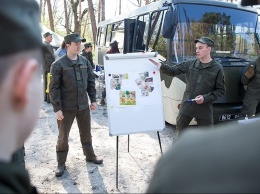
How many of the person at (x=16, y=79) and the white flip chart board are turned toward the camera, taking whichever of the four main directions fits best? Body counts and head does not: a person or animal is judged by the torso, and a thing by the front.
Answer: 1

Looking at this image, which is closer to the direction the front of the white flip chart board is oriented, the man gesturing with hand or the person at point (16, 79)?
the person

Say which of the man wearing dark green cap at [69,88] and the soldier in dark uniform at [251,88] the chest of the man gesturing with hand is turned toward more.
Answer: the man wearing dark green cap

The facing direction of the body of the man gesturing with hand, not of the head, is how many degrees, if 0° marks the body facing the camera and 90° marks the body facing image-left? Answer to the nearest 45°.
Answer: approximately 45°

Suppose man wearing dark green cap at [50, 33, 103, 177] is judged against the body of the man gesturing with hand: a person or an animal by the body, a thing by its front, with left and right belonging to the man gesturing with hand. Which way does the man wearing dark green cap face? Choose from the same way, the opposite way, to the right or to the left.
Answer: to the left

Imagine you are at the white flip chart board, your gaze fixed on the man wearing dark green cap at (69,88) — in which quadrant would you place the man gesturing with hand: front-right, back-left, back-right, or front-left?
back-right

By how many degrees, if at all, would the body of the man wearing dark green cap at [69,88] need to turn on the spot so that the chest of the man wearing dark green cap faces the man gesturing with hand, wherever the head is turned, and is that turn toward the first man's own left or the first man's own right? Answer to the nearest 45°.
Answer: approximately 45° to the first man's own left

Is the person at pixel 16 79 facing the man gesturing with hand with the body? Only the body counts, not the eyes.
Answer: yes

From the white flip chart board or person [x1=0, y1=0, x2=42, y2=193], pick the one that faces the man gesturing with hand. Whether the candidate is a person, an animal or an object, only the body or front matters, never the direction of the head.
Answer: the person

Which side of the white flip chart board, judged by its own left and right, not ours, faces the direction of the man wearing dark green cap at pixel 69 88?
right
